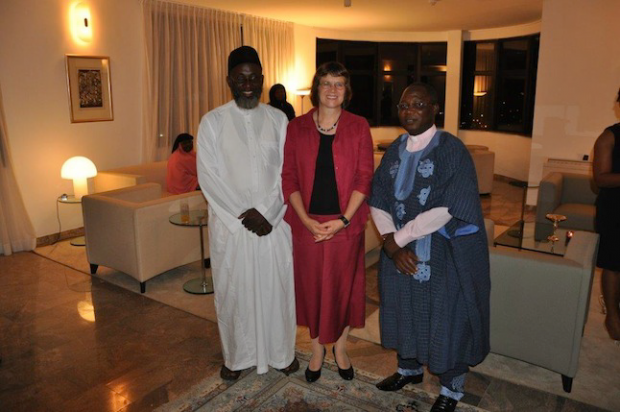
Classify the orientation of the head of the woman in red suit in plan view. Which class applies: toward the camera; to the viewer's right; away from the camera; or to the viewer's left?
toward the camera

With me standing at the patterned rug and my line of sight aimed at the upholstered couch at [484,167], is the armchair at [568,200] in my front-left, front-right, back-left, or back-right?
front-right

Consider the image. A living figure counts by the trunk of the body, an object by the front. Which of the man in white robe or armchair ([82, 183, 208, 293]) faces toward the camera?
the man in white robe

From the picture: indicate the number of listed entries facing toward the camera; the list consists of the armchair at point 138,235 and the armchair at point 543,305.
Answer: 0

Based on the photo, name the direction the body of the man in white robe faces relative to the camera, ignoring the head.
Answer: toward the camera

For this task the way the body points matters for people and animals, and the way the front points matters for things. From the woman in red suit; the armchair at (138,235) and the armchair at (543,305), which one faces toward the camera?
the woman in red suit

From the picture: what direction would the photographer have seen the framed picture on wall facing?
facing the viewer and to the right of the viewer

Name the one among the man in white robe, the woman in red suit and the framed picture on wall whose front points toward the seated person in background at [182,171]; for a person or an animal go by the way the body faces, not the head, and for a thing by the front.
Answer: the framed picture on wall

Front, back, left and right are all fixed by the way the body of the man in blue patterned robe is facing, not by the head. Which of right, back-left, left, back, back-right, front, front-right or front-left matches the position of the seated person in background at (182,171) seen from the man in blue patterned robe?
right

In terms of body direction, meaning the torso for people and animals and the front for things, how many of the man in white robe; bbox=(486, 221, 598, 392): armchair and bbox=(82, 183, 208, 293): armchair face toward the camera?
1

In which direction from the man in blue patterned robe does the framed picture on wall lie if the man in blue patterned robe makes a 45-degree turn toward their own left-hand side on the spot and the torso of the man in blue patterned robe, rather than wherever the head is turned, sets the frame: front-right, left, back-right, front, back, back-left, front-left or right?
back-right

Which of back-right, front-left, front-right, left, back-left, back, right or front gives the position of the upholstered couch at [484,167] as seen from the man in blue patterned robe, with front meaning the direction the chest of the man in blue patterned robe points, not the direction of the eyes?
back-right

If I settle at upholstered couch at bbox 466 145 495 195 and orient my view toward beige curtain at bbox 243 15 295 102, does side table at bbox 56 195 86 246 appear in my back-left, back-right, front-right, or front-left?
front-left

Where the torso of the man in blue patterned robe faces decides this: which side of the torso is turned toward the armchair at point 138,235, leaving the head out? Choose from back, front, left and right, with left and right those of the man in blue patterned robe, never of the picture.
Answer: right

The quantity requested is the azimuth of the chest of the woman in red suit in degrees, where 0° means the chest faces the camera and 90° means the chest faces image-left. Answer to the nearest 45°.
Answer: approximately 0°

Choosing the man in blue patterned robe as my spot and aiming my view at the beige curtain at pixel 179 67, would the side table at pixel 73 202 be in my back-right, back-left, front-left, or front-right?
front-left
